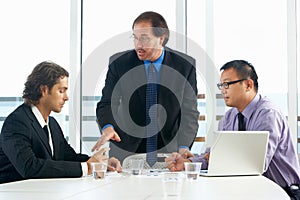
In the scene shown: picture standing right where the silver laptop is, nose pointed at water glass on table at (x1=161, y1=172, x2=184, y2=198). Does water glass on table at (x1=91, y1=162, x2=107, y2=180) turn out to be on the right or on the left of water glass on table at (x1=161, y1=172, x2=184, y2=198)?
right

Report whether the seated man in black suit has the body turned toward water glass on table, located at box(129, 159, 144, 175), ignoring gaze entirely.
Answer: yes

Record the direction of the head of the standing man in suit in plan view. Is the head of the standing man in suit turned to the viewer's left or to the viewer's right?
to the viewer's left

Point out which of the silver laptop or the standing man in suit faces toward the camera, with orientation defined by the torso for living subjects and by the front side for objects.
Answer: the standing man in suit

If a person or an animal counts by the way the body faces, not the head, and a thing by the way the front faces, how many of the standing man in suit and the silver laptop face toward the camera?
1

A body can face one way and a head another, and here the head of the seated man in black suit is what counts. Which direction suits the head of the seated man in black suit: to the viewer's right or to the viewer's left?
to the viewer's right

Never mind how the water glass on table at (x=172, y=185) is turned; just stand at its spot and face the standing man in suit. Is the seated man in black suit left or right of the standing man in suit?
left

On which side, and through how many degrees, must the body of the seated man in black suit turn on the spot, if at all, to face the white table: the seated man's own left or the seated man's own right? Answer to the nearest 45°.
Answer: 0° — they already face it

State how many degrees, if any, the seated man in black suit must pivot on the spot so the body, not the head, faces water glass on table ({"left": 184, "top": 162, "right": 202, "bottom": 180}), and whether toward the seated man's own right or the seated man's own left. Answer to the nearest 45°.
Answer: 0° — they already face it

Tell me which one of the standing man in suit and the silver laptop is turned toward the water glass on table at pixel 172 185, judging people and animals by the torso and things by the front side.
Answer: the standing man in suit

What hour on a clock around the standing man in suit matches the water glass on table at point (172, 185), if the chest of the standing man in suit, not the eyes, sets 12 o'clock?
The water glass on table is roughly at 12 o'clock from the standing man in suit.

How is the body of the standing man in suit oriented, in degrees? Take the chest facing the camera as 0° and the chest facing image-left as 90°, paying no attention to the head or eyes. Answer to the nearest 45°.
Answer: approximately 0°

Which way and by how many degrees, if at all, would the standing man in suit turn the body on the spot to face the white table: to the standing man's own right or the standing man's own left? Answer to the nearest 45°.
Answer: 0° — they already face it

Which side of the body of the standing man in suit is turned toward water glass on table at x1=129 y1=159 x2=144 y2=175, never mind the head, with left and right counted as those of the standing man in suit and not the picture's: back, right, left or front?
front
